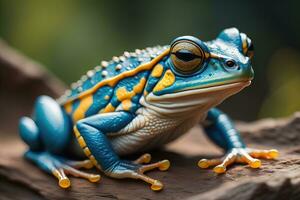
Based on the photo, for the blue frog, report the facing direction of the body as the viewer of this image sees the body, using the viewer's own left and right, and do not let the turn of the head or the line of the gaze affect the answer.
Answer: facing the viewer and to the right of the viewer
